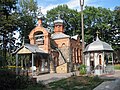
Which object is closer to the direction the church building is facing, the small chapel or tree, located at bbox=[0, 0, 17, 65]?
the tree

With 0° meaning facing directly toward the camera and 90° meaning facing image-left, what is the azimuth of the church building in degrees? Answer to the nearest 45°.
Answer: approximately 45°

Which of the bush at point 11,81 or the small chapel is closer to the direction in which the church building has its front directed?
the bush

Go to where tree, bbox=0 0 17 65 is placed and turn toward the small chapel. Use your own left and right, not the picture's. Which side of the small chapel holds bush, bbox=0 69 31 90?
right

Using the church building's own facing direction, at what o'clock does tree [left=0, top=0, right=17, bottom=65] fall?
The tree is roughly at 2 o'clock from the church building.

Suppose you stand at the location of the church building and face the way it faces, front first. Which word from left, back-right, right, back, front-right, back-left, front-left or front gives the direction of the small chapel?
left

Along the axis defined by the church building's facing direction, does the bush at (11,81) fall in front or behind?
in front
